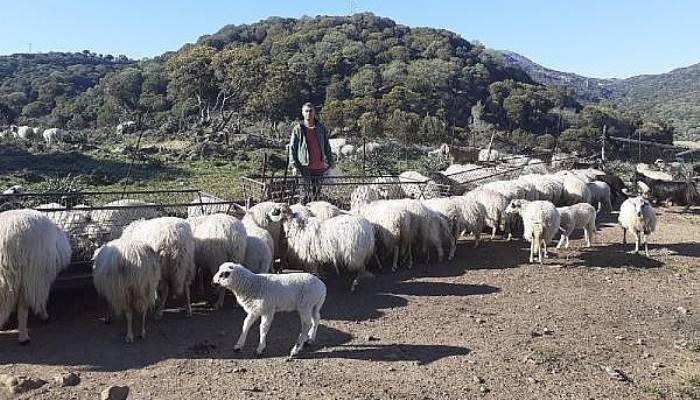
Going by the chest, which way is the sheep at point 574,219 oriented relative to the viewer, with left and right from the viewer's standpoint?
facing to the left of the viewer

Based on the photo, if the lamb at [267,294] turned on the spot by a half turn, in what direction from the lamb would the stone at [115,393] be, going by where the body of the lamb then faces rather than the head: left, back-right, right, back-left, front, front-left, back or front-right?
back-right

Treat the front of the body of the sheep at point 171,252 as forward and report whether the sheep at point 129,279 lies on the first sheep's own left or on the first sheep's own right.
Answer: on the first sheep's own left

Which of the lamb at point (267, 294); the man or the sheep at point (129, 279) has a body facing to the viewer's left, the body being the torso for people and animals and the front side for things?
the lamb

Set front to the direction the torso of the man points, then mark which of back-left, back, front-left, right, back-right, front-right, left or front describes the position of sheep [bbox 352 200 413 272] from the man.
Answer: front-left

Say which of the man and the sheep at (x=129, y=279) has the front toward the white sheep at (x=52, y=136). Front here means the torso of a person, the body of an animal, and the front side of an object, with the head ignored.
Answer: the sheep

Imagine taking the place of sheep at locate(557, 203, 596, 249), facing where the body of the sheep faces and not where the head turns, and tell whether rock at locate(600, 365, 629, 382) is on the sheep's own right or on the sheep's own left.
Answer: on the sheep's own left

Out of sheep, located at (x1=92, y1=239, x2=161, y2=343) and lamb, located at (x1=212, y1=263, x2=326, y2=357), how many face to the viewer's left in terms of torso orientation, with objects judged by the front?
1

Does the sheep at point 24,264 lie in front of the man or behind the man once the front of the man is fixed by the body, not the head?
in front

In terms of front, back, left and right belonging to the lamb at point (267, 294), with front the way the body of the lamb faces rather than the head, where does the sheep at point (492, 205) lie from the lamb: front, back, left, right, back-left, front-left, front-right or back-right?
back-right

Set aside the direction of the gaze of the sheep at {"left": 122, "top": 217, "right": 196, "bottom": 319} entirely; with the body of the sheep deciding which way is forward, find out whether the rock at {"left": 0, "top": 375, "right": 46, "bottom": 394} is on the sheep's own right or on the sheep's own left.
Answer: on the sheep's own left

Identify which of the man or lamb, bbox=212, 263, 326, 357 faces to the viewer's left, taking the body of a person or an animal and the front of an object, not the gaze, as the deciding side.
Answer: the lamb

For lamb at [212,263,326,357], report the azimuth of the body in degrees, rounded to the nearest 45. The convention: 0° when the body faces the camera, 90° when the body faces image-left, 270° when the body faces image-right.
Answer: approximately 90°
